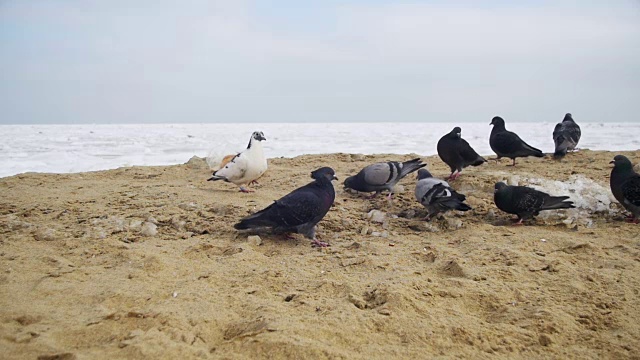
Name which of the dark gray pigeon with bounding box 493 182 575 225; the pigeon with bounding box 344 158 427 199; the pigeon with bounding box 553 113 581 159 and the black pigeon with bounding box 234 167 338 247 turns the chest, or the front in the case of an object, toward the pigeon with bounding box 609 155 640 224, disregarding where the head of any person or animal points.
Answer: the black pigeon

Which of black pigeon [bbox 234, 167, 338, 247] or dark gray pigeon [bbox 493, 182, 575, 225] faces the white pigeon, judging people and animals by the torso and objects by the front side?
the dark gray pigeon

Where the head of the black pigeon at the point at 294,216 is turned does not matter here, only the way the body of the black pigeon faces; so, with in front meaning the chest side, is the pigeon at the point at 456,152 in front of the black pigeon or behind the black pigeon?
in front

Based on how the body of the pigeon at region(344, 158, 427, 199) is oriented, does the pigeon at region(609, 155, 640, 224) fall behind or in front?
behind

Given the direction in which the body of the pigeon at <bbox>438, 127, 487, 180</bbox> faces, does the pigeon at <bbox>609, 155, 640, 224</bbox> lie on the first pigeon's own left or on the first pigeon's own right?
on the first pigeon's own left

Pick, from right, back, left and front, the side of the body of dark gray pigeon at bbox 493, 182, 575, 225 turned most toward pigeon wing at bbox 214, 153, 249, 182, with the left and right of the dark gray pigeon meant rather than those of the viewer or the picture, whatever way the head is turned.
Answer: front

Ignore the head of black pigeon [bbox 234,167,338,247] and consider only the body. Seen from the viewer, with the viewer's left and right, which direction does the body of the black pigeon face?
facing to the right of the viewer

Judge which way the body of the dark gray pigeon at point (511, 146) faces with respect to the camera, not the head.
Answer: to the viewer's left

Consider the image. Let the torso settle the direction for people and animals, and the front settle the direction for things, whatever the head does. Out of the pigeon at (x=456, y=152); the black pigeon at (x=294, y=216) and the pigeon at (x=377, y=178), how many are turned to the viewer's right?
1

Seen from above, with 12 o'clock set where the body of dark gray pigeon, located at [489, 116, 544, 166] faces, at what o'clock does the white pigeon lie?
The white pigeon is roughly at 11 o'clock from the dark gray pigeon.

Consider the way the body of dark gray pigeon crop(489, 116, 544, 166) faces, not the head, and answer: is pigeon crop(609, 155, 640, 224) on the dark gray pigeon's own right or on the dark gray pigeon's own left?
on the dark gray pigeon's own left

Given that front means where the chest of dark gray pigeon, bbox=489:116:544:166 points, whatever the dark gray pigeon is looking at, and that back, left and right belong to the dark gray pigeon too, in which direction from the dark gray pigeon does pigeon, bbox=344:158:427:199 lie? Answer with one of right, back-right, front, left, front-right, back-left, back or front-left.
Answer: front-left

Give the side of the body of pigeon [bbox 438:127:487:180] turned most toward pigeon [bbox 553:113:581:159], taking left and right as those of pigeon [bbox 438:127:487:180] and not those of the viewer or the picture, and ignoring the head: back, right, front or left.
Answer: back

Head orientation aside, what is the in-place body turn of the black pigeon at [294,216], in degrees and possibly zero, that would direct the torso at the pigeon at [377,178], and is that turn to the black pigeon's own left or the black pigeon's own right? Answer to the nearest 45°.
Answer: approximately 45° to the black pigeon's own left

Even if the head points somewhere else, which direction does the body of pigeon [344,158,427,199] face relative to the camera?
to the viewer's left
